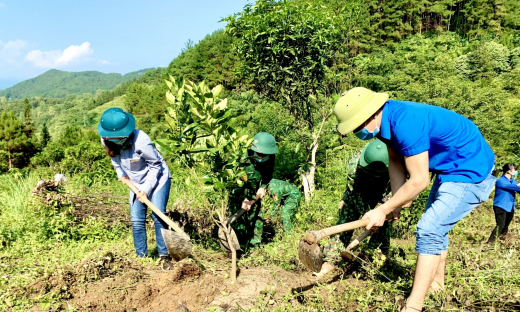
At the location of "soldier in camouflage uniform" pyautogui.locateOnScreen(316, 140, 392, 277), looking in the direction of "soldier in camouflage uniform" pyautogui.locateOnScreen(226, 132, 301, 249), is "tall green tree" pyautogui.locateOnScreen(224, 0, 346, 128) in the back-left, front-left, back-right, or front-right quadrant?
front-right

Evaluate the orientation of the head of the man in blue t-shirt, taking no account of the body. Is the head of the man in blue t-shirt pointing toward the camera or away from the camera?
toward the camera

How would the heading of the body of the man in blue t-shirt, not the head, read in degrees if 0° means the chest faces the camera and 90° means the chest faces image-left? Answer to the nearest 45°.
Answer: approximately 90°

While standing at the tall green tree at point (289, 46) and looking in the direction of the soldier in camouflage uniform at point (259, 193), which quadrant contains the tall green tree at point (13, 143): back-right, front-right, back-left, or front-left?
back-right

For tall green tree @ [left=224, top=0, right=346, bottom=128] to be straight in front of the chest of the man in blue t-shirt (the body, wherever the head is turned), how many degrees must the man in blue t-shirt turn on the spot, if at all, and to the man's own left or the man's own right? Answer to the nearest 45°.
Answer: approximately 45° to the man's own right

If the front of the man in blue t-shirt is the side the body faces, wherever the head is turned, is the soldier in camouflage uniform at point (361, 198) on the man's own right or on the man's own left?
on the man's own right

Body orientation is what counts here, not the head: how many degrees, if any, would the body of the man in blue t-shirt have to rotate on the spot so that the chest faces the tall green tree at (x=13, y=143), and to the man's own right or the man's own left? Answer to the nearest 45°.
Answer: approximately 45° to the man's own right
